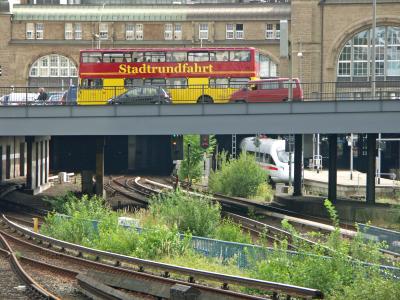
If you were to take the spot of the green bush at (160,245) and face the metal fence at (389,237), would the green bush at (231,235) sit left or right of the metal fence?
left

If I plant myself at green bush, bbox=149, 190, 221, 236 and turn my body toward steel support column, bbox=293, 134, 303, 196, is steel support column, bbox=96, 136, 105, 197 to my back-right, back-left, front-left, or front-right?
front-left

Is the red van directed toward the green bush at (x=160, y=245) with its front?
no
